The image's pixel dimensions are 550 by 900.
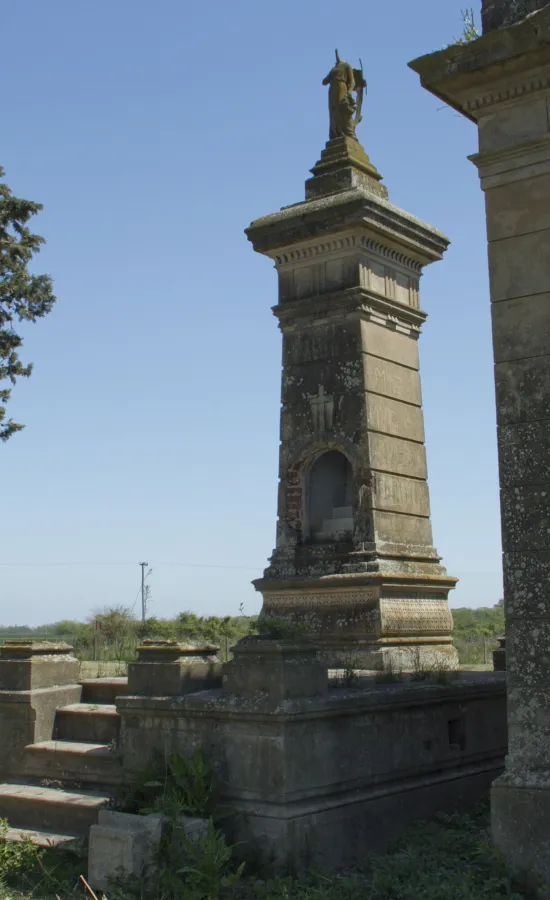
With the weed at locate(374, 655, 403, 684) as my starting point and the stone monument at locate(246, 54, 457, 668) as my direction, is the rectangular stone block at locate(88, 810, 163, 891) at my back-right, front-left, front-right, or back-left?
back-left

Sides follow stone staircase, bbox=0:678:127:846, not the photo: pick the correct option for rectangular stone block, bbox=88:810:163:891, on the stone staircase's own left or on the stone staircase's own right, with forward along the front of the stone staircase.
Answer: on the stone staircase's own left

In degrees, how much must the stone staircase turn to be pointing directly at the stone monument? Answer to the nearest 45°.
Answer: approximately 180°

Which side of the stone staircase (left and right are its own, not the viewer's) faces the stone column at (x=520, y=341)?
left

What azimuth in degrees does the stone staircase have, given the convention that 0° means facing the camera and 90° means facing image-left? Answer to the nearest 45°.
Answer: approximately 45°

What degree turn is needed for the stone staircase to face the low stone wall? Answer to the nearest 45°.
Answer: approximately 90° to its left

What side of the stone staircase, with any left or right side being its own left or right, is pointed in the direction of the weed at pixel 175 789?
left

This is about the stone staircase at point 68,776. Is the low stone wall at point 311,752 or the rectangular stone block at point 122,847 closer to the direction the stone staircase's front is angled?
the rectangular stone block

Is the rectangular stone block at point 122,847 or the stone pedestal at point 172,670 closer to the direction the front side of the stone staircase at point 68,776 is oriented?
the rectangular stone block
